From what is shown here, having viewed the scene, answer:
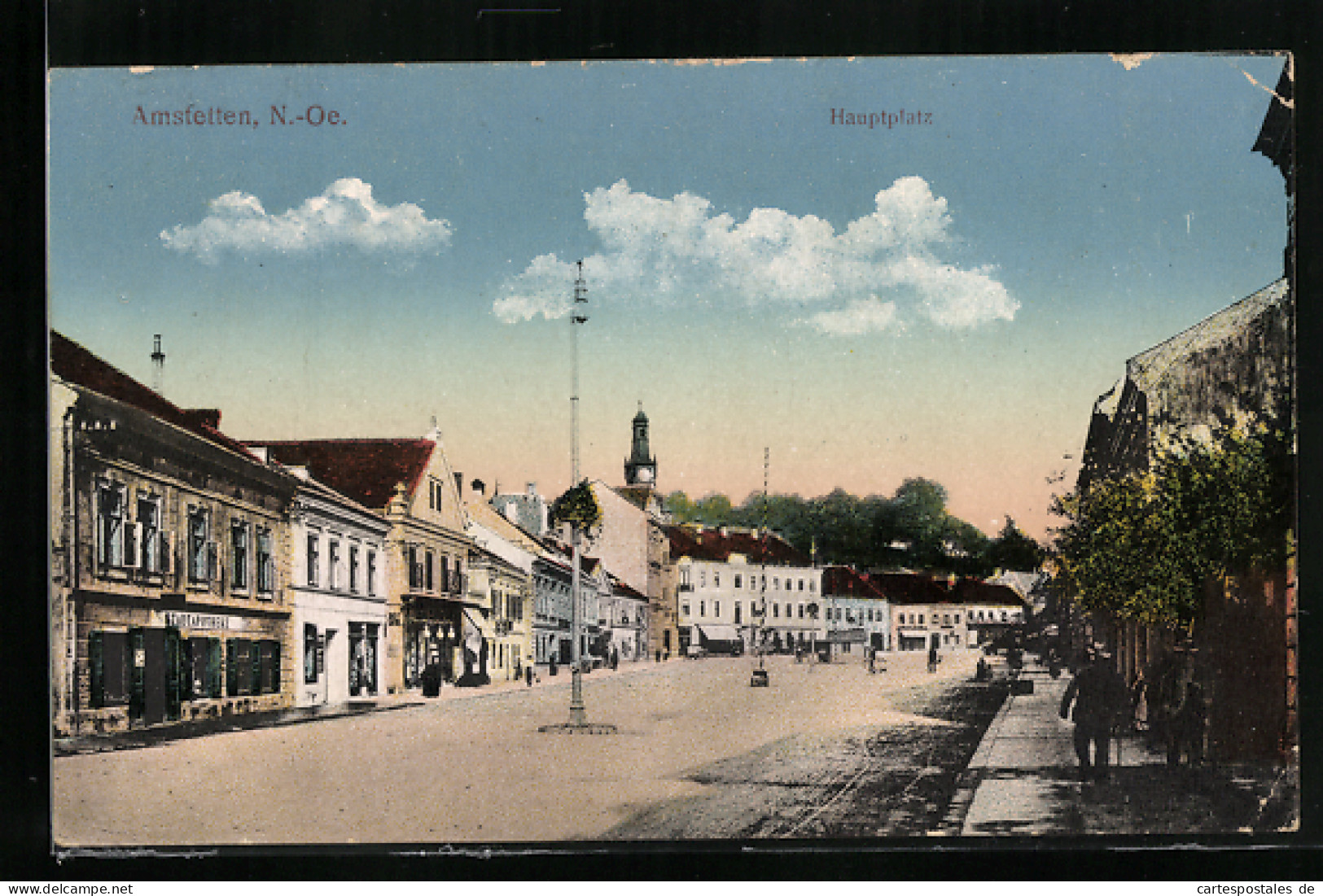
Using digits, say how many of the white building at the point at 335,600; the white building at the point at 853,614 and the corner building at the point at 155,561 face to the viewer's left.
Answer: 0

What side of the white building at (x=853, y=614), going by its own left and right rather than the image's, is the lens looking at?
front

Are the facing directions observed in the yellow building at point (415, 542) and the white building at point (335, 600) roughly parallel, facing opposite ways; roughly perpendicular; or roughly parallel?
roughly parallel

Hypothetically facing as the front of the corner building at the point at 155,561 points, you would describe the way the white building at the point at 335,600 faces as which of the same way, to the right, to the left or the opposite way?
the same way

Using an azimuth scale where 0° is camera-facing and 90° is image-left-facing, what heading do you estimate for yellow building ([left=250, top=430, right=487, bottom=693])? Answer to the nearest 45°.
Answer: approximately 315°

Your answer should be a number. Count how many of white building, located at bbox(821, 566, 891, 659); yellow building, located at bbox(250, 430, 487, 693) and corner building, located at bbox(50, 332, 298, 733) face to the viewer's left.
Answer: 0

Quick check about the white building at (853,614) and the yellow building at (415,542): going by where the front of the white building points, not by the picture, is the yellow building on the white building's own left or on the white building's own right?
on the white building's own right

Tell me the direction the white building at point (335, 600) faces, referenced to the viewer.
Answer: facing the viewer and to the right of the viewer

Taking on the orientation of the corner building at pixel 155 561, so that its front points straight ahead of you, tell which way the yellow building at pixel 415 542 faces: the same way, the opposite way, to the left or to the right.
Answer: the same way
